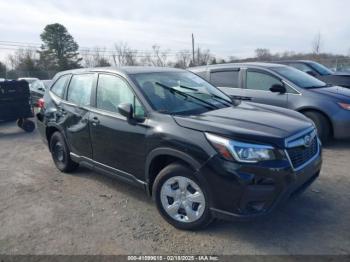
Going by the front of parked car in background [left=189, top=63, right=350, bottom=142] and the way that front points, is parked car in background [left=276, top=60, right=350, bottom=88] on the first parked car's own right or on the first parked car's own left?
on the first parked car's own left

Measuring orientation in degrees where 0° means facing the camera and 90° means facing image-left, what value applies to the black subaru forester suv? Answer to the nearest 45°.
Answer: approximately 315°

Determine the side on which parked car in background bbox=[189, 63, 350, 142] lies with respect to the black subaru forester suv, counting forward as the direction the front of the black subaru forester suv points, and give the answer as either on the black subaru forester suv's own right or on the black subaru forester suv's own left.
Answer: on the black subaru forester suv's own left

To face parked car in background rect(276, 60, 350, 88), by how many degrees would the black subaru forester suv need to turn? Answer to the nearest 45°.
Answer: approximately 90° to its left
